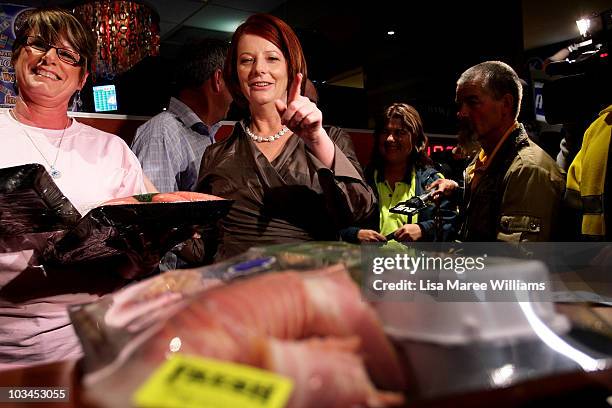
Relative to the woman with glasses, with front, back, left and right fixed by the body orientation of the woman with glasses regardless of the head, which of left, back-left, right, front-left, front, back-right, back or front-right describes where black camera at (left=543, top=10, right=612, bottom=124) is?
left

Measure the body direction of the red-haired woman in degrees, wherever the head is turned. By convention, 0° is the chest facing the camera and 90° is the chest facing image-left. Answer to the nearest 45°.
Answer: approximately 0°

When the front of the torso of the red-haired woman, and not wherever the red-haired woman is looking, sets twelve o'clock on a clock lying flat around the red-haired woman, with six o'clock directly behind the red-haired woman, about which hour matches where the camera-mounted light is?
The camera-mounted light is roughly at 8 o'clock from the red-haired woman.

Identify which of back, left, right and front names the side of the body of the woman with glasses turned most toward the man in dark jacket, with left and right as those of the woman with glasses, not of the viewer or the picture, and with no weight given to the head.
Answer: left

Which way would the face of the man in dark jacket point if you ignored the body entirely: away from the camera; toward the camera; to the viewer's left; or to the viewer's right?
to the viewer's left

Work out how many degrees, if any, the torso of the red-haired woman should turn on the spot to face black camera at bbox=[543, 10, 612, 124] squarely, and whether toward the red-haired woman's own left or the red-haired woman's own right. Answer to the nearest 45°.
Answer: approximately 135° to the red-haired woman's own left

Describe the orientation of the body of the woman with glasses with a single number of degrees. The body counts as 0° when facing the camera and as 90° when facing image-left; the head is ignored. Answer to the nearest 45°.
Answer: approximately 0°
